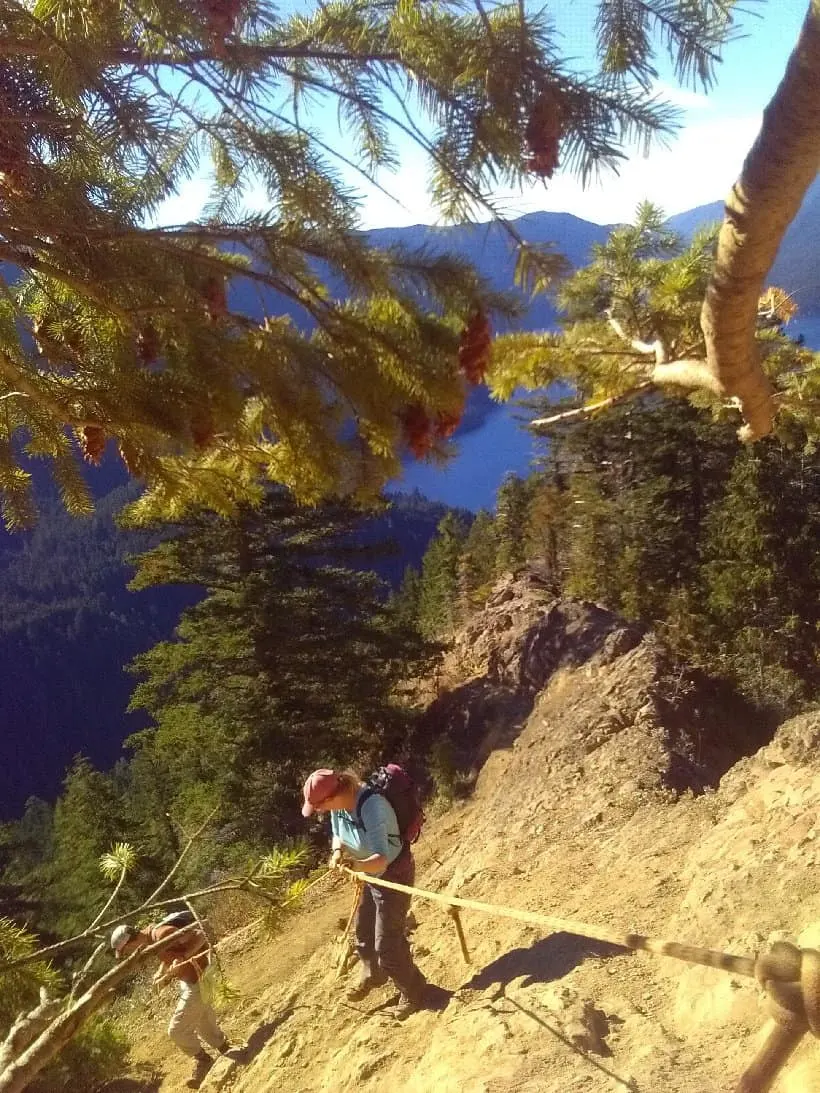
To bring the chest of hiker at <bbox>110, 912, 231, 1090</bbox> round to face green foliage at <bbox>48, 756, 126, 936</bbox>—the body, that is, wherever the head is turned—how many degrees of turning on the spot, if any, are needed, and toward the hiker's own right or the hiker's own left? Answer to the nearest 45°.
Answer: approximately 90° to the hiker's own right

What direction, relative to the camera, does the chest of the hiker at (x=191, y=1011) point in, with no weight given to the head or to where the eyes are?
to the viewer's left

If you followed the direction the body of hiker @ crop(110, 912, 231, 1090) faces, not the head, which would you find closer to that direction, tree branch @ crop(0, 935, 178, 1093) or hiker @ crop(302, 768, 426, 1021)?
the tree branch

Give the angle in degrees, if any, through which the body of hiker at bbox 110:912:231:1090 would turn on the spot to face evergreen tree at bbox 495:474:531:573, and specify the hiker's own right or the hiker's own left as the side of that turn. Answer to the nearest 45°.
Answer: approximately 135° to the hiker's own right

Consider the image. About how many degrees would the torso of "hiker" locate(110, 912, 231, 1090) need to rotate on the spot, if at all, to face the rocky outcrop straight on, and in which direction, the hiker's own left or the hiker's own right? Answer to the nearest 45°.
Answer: approximately 135° to the hiker's own right

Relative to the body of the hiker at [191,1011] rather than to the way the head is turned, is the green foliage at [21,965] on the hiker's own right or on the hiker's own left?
on the hiker's own left

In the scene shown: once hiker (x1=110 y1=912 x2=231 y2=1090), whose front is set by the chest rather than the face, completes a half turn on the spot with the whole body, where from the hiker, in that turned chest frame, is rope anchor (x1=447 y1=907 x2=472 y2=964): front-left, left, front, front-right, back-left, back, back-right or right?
front-right
